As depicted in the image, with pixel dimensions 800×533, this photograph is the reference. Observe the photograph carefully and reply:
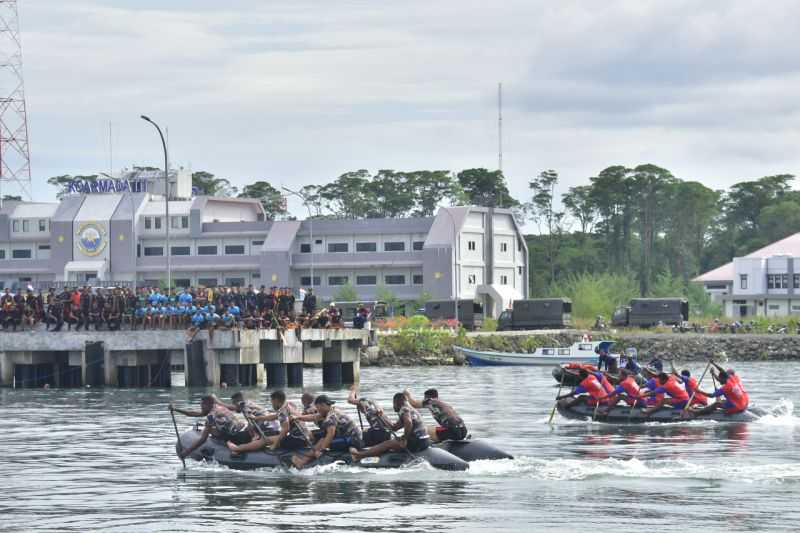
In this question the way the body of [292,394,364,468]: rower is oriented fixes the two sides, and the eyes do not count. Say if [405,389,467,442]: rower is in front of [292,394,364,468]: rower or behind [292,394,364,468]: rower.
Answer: behind

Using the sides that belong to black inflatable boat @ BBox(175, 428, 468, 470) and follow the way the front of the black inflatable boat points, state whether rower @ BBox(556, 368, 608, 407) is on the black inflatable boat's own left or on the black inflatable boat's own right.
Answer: on the black inflatable boat's own right

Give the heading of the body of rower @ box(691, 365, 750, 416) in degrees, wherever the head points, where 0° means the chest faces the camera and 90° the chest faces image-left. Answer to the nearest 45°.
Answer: approximately 90°

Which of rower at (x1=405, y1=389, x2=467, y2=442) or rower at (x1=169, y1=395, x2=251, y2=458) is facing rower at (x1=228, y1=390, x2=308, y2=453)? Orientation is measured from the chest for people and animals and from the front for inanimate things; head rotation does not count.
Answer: rower at (x1=405, y1=389, x2=467, y2=442)

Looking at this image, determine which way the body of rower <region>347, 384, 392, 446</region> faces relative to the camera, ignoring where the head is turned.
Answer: to the viewer's left

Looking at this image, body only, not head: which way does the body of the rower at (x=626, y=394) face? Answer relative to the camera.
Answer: to the viewer's left

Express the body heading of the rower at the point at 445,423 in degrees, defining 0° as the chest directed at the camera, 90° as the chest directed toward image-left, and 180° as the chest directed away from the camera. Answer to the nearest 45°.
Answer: approximately 90°
